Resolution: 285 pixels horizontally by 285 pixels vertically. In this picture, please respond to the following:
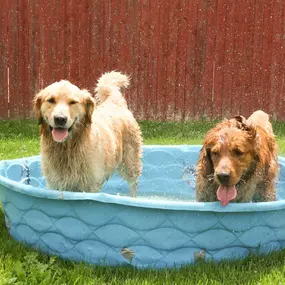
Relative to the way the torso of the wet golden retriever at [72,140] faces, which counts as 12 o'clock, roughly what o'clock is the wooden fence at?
The wooden fence is roughly at 5 o'clock from the wet golden retriever.

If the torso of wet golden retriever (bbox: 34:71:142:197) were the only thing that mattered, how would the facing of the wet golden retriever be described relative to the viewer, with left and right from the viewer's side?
facing the viewer and to the left of the viewer

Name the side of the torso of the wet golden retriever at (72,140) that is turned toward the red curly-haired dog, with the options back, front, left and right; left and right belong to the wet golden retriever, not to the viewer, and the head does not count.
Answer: left
